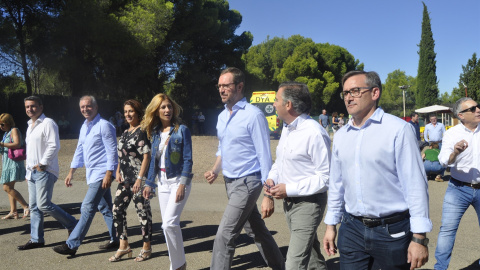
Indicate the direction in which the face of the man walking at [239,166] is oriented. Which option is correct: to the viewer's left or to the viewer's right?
to the viewer's left

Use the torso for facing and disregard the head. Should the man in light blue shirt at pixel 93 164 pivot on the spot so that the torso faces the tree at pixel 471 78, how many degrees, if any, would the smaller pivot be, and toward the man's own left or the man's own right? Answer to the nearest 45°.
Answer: approximately 180°

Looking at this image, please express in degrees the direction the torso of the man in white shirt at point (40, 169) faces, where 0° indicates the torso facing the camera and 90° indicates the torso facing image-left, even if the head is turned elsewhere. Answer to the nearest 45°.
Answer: approximately 45°

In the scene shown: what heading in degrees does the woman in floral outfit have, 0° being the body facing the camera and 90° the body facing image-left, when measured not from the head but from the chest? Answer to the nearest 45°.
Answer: approximately 45°

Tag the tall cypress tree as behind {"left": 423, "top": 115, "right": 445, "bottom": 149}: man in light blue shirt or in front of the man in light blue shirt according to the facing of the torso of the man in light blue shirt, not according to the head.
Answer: behind

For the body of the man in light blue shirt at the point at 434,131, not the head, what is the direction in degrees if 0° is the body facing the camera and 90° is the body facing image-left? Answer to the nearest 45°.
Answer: approximately 0°

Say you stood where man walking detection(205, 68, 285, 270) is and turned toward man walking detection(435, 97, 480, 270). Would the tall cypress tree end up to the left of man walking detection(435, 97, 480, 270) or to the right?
left
